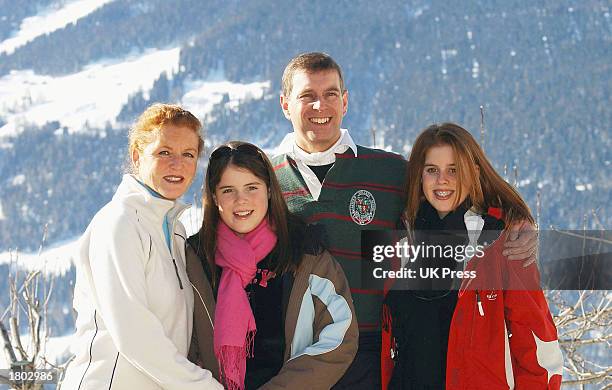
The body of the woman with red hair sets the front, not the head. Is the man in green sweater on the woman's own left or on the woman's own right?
on the woman's own left

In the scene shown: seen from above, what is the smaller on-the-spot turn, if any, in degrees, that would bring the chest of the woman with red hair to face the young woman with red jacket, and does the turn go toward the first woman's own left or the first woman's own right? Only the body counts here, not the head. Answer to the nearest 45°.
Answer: approximately 45° to the first woman's own left

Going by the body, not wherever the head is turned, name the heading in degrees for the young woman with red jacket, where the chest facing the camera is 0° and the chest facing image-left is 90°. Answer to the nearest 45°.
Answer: approximately 45°

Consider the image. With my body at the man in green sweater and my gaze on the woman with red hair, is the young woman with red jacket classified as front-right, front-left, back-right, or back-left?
back-left

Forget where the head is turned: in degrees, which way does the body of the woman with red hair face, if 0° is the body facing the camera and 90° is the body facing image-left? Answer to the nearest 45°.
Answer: approximately 315°

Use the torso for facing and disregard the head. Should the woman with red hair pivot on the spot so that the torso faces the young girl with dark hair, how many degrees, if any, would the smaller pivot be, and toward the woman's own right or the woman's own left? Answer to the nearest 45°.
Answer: approximately 45° to the woman's own left
